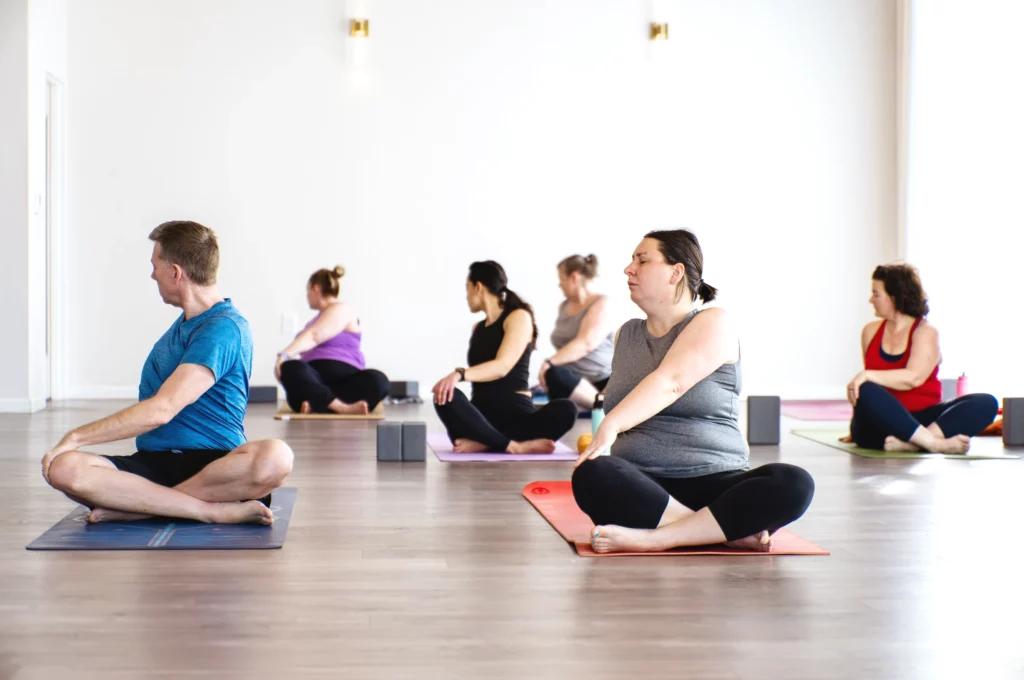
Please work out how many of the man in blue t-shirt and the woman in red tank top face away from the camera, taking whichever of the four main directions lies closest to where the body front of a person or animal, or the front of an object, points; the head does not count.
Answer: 0

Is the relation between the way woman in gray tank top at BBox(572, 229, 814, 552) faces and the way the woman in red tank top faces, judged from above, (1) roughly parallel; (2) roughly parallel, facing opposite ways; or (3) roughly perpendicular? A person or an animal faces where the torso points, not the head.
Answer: roughly parallel

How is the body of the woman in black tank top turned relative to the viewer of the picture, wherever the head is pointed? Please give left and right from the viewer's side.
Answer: facing the viewer and to the left of the viewer

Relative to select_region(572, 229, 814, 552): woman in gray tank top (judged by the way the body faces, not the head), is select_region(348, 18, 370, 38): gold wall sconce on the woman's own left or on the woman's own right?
on the woman's own right

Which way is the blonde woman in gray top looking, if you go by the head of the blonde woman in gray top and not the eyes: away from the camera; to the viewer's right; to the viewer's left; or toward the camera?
to the viewer's left

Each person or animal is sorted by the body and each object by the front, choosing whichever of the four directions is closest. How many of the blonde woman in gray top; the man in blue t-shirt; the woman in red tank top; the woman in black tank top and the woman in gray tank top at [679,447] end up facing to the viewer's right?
0

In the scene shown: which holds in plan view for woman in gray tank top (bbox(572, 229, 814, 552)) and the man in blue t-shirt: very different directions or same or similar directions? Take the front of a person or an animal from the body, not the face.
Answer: same or similar directions

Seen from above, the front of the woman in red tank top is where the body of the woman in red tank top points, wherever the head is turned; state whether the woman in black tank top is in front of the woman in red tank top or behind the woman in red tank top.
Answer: in front

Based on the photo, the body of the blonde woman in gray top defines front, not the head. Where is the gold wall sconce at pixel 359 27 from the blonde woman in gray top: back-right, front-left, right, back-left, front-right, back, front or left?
right

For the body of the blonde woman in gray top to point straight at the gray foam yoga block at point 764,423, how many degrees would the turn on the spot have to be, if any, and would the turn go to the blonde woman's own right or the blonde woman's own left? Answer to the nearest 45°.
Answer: approximately 90° to the blonde woman's own left

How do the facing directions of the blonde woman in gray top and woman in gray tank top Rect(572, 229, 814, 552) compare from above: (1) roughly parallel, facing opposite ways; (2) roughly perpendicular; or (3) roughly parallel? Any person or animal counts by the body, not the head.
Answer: roughly parallel
